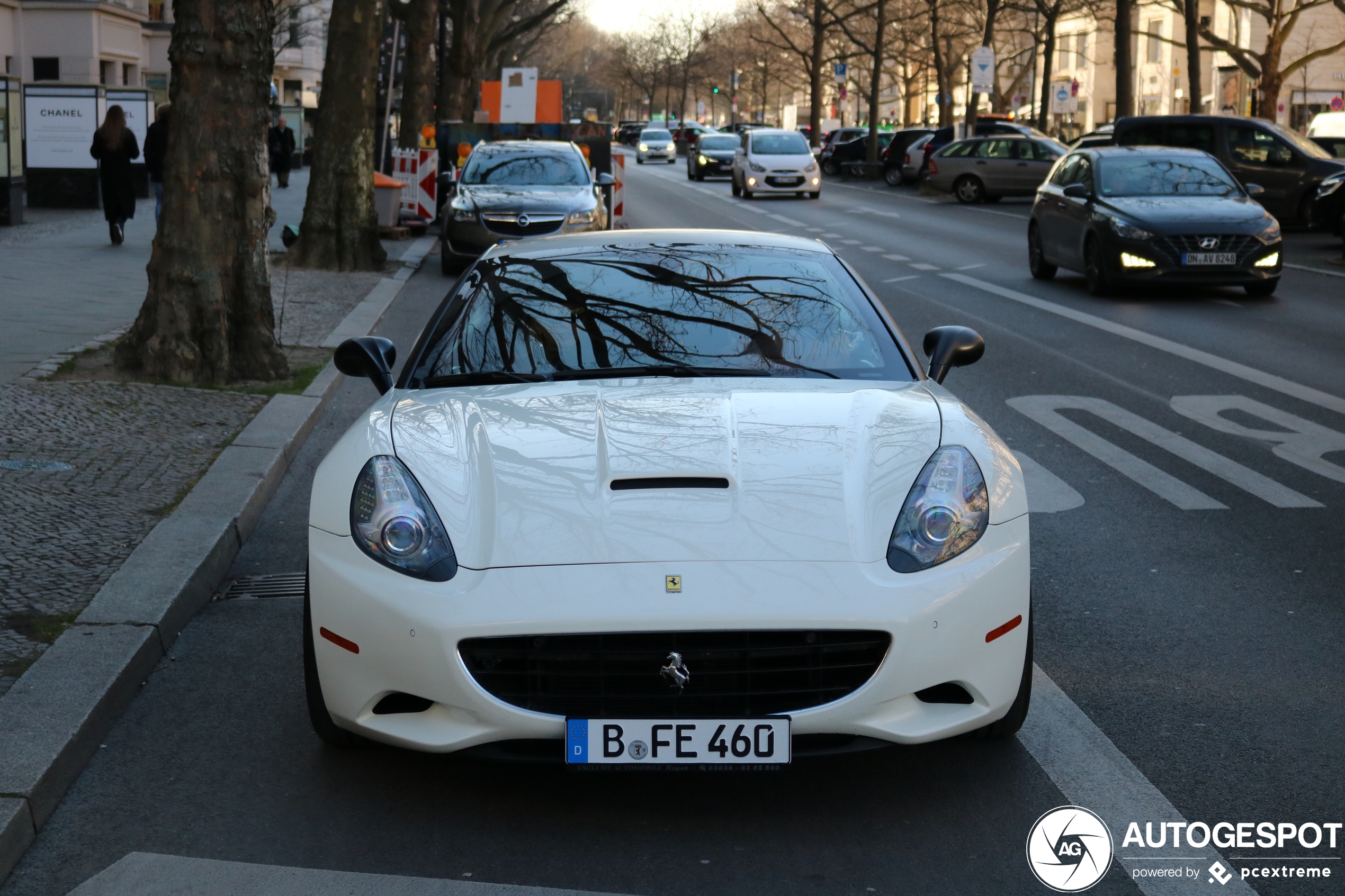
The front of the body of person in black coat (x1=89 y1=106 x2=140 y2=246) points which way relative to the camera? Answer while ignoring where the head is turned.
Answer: away from the camera

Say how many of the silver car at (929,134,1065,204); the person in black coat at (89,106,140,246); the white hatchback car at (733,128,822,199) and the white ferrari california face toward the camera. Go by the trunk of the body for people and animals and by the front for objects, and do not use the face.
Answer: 2

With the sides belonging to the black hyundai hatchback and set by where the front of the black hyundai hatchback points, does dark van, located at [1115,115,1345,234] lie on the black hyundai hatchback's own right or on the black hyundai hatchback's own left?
on the black hyundai hatchback's own left

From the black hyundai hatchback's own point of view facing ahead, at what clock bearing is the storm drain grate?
The storm drain grate is roughly at 2 o'clock from the black hyundai hatchback.

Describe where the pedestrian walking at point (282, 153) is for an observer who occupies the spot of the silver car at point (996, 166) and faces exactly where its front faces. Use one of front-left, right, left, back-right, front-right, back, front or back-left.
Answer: back

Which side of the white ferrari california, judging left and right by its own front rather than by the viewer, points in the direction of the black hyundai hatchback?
back

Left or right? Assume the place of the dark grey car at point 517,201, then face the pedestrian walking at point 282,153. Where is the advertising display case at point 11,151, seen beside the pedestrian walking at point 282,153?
left

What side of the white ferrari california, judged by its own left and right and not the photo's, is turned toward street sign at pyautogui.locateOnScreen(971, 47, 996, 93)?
back

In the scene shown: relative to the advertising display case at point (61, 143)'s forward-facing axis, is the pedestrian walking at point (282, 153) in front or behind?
behind

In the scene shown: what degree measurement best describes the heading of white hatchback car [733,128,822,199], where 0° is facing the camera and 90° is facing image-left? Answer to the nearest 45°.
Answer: approximately 0°
